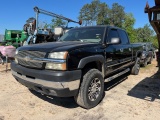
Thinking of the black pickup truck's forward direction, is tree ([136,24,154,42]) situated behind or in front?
behind

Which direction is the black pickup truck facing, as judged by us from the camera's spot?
facing the viewer and to the left of the viewer

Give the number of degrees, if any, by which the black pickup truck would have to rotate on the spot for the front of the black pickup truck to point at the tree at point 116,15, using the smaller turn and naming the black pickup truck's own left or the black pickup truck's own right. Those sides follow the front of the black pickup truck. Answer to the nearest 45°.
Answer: approximately 135° to the black pickup truck's own right
